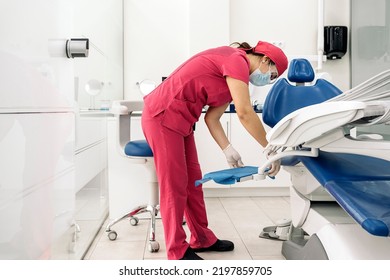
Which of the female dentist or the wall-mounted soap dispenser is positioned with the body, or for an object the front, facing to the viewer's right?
the female dentist

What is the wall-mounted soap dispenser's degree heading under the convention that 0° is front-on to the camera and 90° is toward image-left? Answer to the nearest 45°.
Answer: approximately 0°

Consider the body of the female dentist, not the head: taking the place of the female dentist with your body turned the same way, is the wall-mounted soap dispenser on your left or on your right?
on your left

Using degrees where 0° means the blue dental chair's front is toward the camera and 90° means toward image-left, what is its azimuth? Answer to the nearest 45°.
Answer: approximately 315°

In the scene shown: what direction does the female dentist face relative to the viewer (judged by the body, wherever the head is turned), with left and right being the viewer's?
facing to the right of the viewer

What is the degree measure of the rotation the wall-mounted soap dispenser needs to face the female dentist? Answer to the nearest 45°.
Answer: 0° — it already faces them

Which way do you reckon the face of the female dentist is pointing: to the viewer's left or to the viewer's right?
to the viewer's right

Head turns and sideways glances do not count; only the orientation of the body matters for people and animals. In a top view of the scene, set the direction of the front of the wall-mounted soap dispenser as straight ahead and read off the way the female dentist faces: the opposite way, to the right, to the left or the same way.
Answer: to the left
